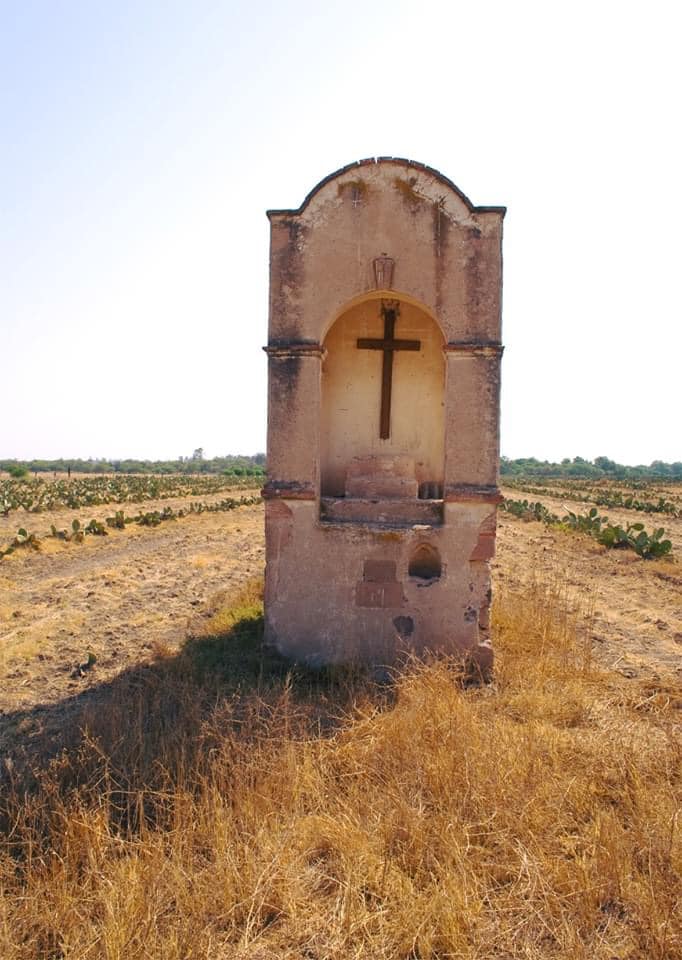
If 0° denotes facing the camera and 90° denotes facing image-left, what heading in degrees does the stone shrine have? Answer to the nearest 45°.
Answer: approximately 0°
